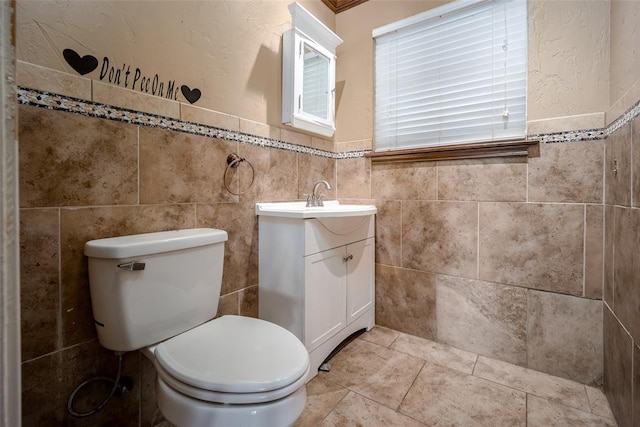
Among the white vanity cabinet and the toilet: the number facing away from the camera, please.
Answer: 0

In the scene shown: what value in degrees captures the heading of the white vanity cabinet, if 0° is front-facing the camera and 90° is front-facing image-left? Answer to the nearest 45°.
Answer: approximately 315°

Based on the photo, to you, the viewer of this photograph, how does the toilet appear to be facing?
facing the viewer and to the right of the viewer

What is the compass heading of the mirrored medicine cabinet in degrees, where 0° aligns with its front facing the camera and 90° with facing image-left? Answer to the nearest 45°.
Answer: approximately 315°

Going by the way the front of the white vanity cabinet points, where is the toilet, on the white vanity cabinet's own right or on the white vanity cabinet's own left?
on the white vanity cabinet's own right

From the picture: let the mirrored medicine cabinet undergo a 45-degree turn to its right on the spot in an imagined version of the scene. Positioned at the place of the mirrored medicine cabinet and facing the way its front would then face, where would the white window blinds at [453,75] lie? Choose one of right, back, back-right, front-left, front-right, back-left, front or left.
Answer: left

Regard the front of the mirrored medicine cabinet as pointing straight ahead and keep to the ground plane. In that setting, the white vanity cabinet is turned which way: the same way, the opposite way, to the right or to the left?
the same way
